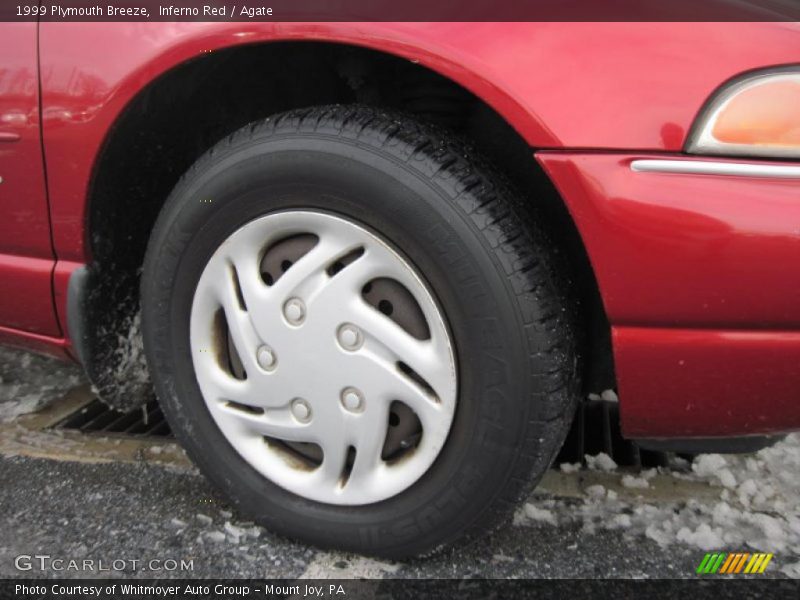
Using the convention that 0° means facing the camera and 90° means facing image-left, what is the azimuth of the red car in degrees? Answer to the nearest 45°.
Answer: approximately 315°
